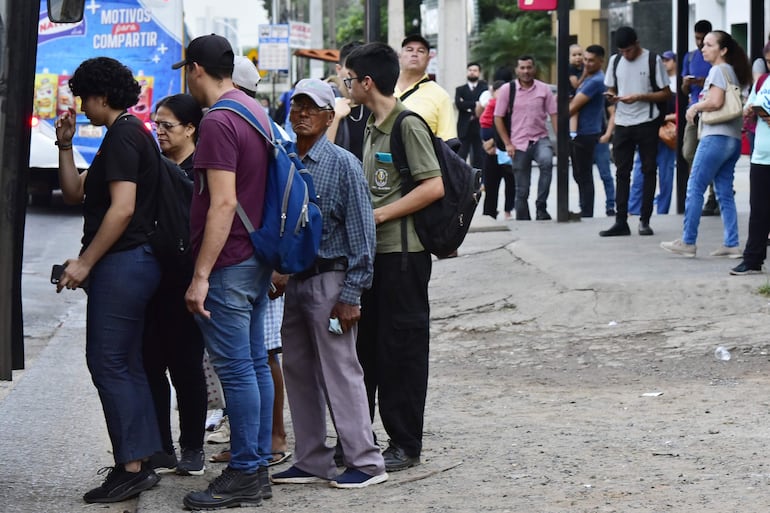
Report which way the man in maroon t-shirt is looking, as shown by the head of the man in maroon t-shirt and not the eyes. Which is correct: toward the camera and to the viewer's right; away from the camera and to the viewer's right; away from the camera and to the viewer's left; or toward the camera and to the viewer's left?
away from the camera and to the viewer's left

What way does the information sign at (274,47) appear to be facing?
toward the camera

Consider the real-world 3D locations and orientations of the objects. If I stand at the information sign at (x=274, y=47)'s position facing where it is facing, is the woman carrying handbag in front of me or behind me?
in front

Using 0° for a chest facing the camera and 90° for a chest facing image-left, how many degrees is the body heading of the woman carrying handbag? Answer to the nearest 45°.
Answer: approximately 90°

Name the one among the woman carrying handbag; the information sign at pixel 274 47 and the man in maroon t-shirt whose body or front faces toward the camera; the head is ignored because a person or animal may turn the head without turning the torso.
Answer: the information sign

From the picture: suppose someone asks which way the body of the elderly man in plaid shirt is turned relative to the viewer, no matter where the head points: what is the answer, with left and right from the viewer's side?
facing the viewer and to the left of the viewer

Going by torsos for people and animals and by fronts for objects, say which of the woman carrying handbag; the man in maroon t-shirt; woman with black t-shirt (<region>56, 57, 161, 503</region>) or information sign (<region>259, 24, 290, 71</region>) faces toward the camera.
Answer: the information sign

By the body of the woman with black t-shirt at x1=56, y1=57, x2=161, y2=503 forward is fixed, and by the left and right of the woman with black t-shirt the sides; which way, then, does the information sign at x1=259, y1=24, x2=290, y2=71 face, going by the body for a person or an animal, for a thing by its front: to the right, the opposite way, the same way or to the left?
to the left

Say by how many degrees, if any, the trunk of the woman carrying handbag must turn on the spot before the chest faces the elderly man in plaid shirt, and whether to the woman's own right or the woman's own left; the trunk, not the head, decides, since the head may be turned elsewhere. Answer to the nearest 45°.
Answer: approximately 90° to the woman's own left

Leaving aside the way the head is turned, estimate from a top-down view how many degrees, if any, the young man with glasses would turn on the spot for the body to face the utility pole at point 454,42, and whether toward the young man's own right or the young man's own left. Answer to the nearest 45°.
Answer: approximately 135° to the young man's own right
